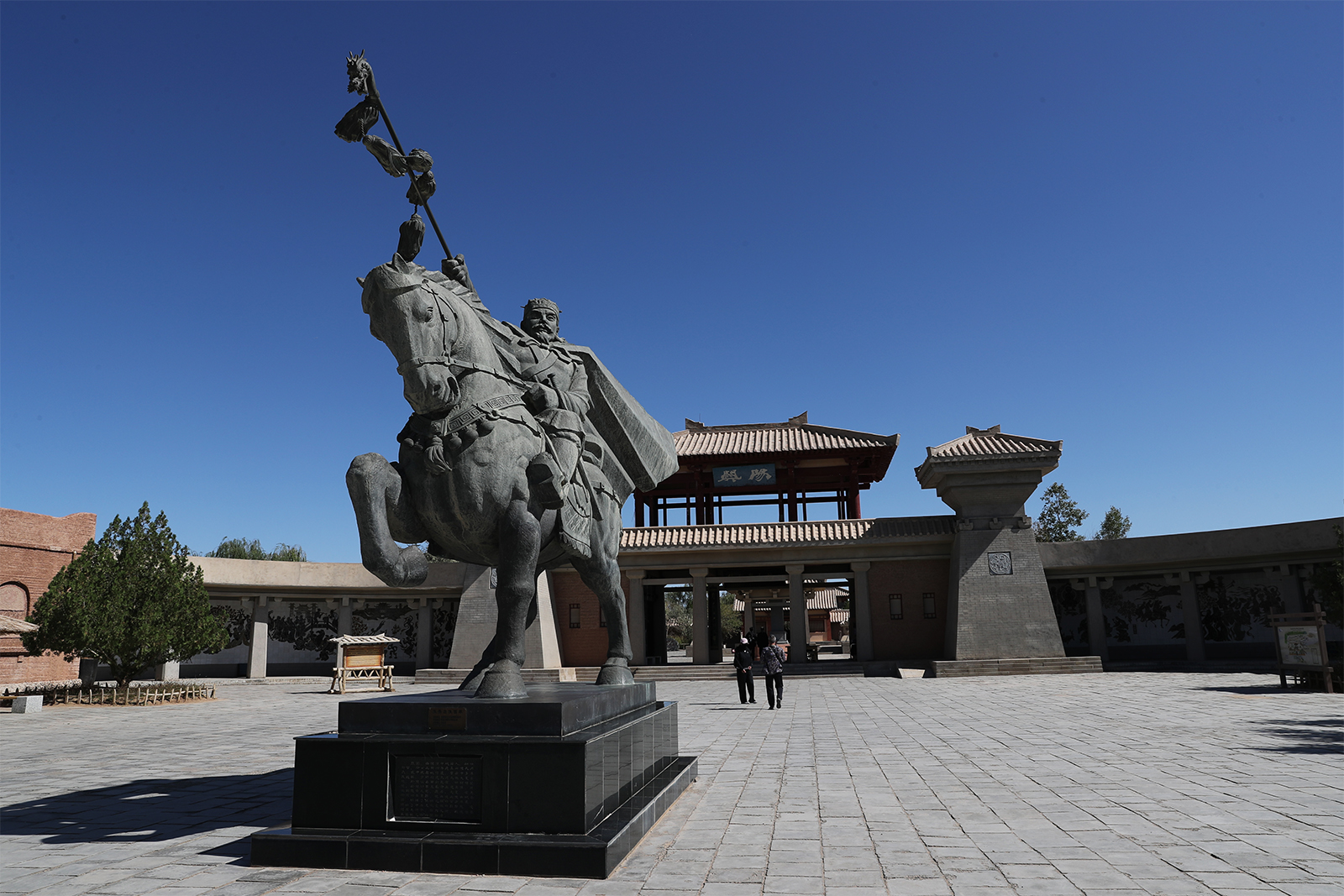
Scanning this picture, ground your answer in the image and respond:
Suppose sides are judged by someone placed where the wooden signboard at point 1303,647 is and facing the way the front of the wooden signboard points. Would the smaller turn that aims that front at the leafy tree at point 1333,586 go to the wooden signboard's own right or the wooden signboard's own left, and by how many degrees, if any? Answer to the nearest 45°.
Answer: approximately 180°

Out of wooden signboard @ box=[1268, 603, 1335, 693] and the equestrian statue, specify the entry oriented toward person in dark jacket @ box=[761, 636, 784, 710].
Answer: the wooden signboard

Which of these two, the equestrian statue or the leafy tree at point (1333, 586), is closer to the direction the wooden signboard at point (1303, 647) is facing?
the equestrian statue

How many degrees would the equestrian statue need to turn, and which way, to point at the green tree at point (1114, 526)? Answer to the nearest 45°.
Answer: approximately 180°

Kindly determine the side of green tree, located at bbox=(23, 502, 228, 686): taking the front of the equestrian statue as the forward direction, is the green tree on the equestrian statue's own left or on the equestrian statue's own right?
on the equestrian statue's own right

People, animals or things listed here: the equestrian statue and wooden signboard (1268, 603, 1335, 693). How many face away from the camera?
0

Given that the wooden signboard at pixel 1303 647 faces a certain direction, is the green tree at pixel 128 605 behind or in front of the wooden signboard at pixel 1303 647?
in front

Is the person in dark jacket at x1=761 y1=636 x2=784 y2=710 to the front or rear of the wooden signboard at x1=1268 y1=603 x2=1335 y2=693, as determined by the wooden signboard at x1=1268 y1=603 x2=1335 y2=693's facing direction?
to the front

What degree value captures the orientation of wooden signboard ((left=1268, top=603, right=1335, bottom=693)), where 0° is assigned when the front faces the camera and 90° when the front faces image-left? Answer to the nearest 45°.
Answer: approximately 45°

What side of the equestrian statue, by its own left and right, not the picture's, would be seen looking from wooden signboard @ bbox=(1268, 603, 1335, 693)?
back

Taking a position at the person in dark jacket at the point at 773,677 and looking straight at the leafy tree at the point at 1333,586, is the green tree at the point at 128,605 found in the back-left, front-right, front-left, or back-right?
back-left

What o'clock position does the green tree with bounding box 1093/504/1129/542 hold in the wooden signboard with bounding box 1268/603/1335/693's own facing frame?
The green tree is roughly at 4 o'clock from the wooden signboard.

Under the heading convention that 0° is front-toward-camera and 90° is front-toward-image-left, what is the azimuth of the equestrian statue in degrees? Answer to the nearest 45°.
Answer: approximately 45°
